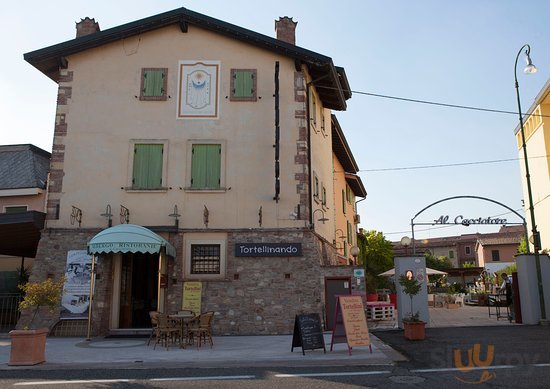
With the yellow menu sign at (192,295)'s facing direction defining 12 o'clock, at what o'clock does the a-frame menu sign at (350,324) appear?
The a-frame menu sign is roughly at 11 o'clock from the yellow menu sign.

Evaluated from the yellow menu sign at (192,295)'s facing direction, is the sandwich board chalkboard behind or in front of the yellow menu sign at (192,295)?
in front

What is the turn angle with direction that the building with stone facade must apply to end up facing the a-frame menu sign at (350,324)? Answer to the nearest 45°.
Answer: approximately 45° to its left

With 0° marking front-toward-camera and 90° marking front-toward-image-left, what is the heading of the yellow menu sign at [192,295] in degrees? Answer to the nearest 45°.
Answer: approximately 0°

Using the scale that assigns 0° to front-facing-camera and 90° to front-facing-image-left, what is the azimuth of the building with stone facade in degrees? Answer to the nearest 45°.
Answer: approximately 0°

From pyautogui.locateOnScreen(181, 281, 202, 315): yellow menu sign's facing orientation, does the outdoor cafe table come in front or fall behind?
in front
